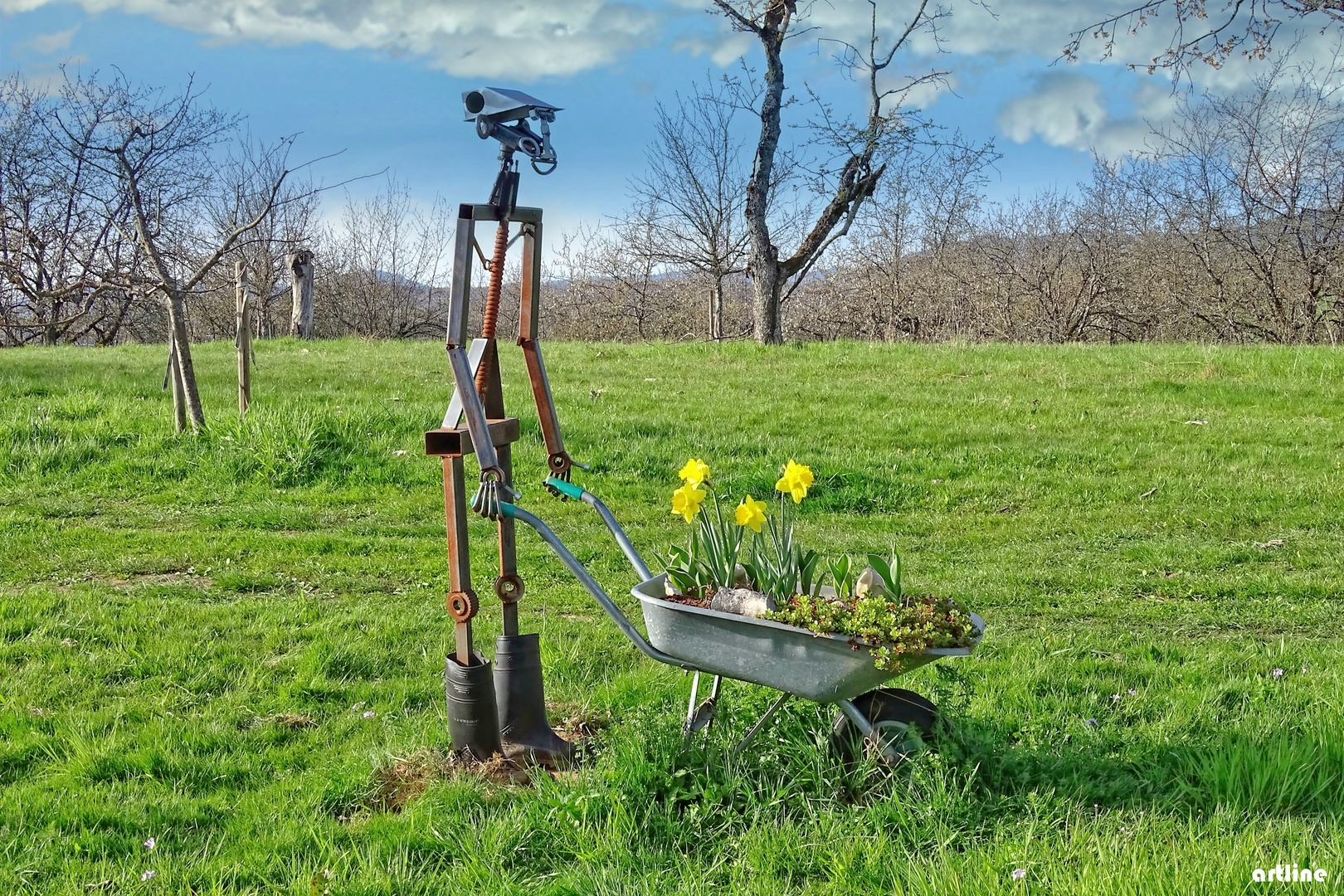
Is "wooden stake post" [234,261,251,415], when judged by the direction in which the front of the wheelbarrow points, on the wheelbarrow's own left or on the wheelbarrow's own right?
on the wheelbarrow's own left

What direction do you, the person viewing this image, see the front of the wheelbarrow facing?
facing to the right of the viewer
